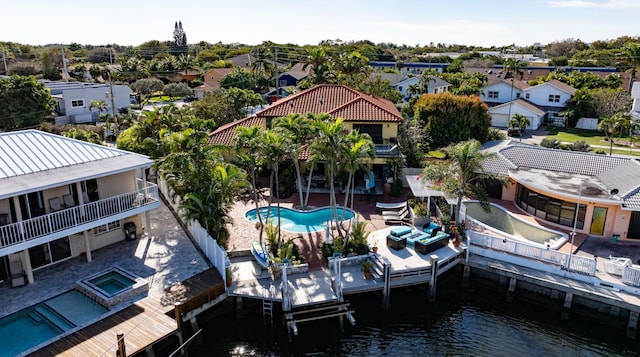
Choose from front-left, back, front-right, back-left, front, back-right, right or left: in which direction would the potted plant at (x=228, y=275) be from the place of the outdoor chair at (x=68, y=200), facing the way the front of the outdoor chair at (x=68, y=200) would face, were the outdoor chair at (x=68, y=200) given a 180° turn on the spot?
back

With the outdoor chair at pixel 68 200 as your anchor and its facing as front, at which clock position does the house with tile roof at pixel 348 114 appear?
The house with tile roof is roughly at 10 o'clock from the outdoor chair.

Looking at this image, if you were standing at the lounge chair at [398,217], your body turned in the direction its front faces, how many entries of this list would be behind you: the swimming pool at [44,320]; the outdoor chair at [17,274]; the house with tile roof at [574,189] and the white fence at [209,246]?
1

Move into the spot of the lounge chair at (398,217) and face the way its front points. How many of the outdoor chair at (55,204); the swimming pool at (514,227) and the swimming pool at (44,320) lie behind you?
1

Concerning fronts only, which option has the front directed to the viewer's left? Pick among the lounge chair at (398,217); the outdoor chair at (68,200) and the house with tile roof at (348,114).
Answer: the lounge chair

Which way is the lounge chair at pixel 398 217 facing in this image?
to the viewer's left

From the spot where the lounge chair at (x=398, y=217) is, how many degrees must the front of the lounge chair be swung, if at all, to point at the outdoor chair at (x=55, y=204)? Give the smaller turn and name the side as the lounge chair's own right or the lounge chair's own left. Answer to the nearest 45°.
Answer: approximately 45° to the lounge chair's own left

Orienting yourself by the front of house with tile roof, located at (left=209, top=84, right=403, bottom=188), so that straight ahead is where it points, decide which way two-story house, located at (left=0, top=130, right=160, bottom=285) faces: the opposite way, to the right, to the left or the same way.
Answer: to the left

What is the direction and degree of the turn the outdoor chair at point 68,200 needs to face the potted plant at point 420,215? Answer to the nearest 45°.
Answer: approximately 45° to its left

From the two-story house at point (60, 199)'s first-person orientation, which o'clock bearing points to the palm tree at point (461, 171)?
The palm tree is roughly at 11 o'clock from the two-story house.

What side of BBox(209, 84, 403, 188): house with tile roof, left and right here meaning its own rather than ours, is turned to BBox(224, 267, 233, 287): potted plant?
back
